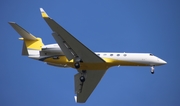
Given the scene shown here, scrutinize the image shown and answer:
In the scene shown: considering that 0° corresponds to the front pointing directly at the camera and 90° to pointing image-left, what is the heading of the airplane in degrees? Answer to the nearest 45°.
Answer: approximately 270°
